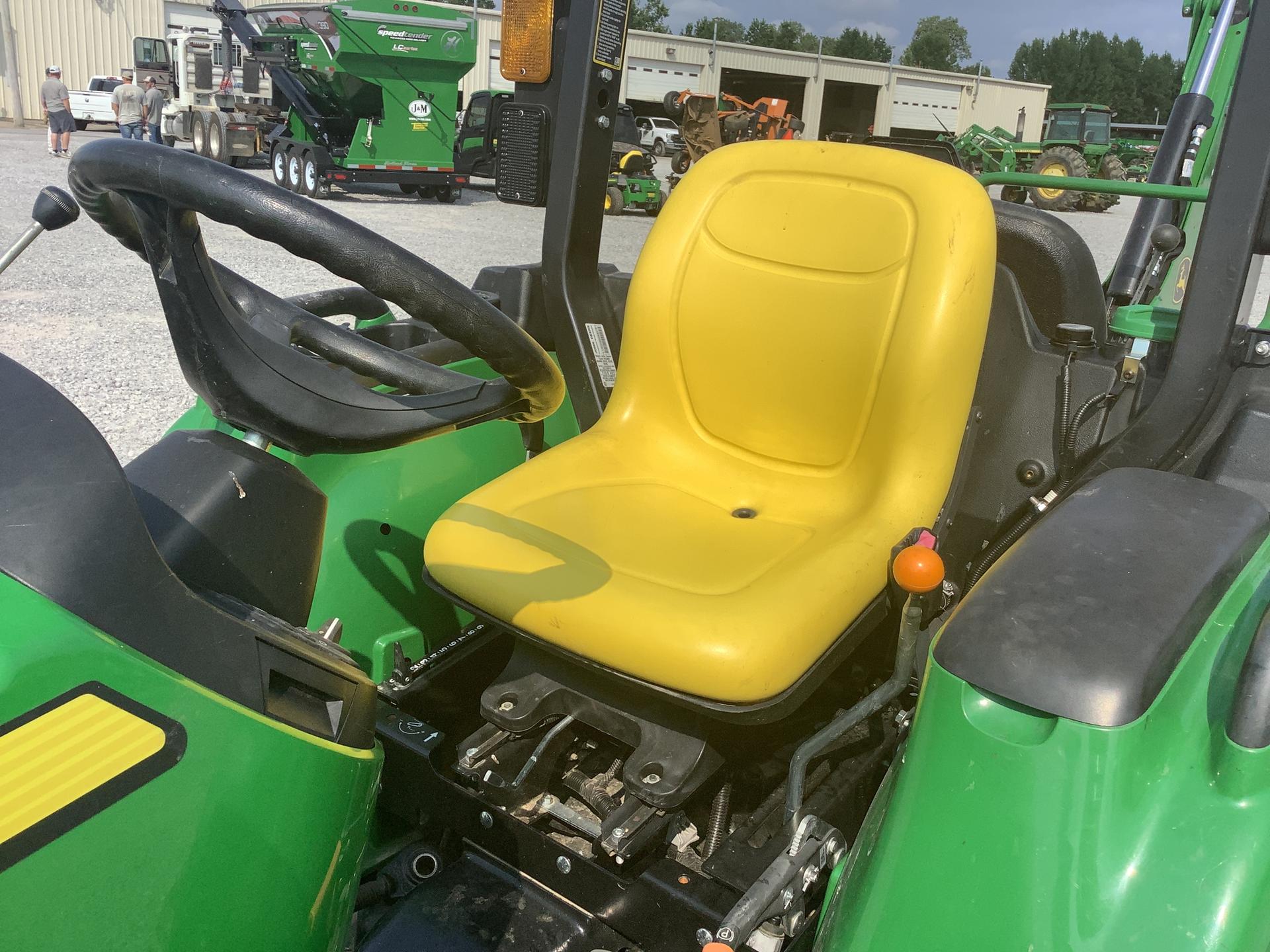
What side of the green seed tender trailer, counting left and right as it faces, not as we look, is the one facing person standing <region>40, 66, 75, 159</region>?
front

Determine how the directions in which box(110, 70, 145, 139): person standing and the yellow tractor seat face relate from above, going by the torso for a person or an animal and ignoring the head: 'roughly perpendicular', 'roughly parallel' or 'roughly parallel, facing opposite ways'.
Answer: roughly perpendicular

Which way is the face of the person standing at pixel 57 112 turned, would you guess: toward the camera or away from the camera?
away from the camera

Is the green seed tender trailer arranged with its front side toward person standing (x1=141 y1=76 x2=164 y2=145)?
yes

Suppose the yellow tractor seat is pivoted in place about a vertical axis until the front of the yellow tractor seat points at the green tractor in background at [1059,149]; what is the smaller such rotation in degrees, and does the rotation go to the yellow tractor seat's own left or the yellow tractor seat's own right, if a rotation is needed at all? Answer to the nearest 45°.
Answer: approximately 135° to the yellow tractor seat's own right

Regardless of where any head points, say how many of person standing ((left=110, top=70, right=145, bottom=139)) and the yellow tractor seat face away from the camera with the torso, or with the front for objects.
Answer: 1
